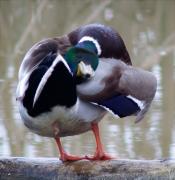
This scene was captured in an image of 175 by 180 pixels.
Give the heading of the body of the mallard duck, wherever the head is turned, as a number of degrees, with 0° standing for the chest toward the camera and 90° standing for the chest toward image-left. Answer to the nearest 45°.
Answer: approximately 225°
